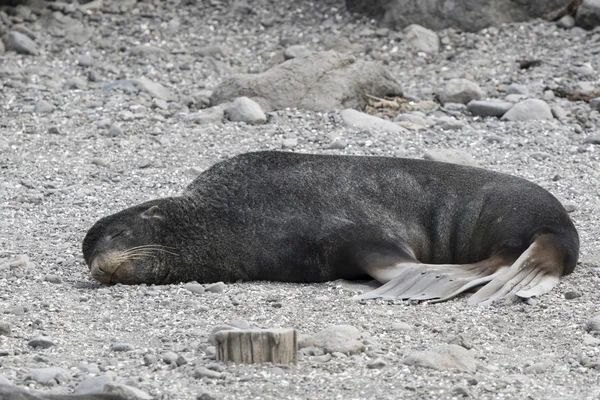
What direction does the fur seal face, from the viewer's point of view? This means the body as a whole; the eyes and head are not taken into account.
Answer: to the viewer's left

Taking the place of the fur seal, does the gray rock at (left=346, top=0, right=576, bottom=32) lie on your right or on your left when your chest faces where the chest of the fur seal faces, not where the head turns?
on your right

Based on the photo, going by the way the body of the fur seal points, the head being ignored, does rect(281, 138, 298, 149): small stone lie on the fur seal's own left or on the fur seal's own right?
on the fur seal's own right

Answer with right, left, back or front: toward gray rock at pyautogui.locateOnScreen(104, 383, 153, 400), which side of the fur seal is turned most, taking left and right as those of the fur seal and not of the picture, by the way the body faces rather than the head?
left

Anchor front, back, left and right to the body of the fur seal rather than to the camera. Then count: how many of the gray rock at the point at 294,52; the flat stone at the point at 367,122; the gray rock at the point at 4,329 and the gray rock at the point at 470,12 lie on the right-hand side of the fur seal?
3

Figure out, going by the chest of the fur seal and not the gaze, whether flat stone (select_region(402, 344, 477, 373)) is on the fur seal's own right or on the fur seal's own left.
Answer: on the fur seal's own left

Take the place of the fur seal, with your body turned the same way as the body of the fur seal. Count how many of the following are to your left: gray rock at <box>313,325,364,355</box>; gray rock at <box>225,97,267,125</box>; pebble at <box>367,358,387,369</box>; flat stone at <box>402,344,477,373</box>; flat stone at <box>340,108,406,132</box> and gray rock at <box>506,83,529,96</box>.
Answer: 3

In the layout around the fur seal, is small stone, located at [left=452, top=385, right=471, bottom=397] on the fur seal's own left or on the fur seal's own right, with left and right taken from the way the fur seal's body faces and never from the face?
on the fur seal's own left

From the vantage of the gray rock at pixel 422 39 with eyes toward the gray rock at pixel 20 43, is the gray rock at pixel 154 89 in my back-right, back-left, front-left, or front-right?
front-left

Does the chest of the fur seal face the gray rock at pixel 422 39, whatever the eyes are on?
no

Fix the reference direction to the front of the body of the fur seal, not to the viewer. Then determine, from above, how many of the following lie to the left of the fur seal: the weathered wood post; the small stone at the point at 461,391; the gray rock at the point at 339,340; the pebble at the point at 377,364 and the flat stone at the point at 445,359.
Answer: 5

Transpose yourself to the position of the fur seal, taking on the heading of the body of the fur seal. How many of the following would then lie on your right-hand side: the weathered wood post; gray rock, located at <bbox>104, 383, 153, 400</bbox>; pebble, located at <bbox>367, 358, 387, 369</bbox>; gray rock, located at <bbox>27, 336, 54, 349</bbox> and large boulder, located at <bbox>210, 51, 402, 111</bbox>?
1

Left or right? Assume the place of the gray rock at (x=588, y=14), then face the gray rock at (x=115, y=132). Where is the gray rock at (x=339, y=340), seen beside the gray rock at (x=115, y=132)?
left

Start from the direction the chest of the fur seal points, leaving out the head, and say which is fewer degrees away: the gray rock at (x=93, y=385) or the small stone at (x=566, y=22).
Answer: the gray rock

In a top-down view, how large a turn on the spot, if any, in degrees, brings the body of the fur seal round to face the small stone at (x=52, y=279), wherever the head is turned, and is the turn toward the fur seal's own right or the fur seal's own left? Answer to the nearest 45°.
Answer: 0° — it already faces it

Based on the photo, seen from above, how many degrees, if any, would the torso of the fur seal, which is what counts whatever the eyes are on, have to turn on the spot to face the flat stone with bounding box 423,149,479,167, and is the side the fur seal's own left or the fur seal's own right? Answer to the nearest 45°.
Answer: approximately 90° to the fur seal's own right

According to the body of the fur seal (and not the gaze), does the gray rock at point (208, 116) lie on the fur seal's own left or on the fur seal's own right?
on the fur seal's own right

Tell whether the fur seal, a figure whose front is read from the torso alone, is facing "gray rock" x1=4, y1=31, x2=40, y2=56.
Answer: no

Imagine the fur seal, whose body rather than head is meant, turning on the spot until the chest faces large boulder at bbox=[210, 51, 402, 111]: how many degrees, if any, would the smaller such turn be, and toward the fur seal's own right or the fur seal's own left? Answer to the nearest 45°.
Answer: approximately 90° to the fur seal's own right

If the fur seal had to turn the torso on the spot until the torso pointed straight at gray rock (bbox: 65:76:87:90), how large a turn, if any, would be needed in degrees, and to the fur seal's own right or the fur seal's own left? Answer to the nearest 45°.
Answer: approximately 45° to the fur seal's own right

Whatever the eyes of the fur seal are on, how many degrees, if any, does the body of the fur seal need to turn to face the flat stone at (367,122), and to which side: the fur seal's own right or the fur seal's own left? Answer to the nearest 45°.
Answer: approximately 90° to the fur seal's own right

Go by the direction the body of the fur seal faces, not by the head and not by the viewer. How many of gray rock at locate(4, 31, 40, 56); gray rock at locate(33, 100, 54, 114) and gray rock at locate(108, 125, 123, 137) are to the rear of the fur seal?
0

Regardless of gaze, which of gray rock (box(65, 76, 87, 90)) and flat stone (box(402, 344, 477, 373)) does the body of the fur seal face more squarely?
the gray rock
